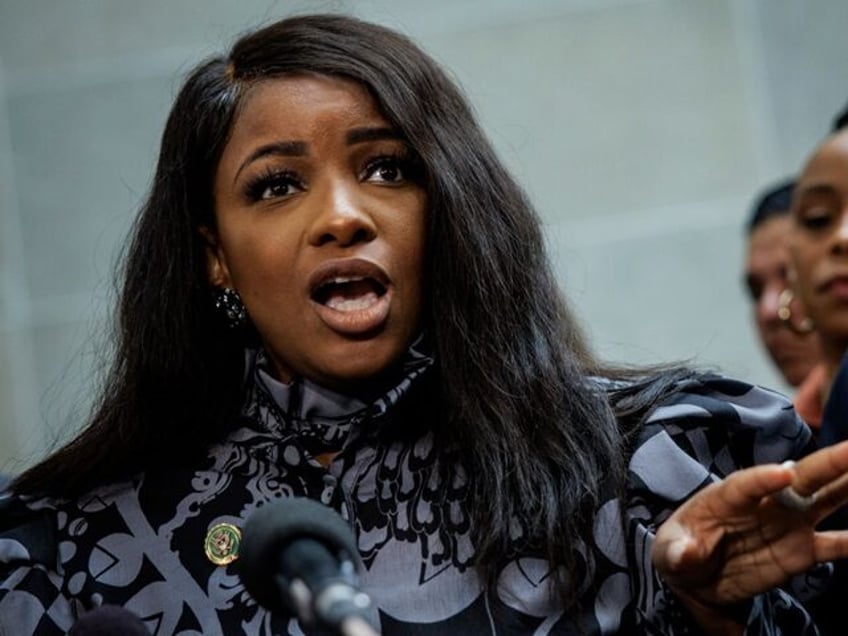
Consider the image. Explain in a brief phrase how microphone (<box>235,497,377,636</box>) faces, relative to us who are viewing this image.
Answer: facing away from the viewer and to the left of the viewer
